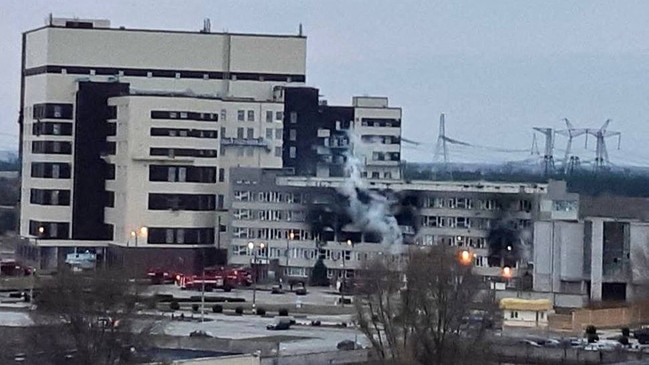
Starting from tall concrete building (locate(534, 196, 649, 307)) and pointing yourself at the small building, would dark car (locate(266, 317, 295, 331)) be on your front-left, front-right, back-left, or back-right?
front-right

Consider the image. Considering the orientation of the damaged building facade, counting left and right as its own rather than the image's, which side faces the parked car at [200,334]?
front

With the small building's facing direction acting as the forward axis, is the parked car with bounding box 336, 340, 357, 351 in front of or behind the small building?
in front

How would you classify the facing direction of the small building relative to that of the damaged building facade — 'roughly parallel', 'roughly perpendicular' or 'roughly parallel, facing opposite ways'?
roughly parallel

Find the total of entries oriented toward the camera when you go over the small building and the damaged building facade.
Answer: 2

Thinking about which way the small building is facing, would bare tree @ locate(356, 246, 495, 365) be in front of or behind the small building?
in front

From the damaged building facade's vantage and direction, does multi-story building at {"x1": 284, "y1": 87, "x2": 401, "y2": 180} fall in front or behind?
behind

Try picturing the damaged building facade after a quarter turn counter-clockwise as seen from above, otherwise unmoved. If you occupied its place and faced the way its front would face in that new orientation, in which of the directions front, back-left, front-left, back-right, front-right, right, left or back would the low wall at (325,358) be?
right

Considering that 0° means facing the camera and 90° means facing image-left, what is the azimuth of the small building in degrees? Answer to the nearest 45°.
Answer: approximately 0°

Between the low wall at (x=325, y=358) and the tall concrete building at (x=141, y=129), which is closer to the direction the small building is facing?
the low wall

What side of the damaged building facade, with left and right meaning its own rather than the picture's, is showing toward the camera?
front

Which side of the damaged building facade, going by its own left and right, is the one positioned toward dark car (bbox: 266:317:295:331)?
front
